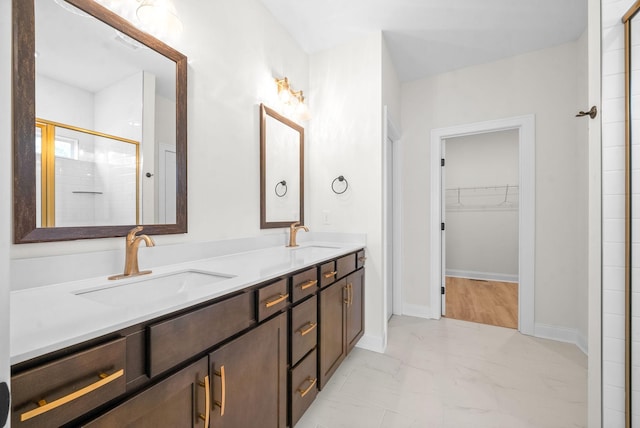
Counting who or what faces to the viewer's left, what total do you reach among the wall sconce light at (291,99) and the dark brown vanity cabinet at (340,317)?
0

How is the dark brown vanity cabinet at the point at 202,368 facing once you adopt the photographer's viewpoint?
facing the viewer and to the right of the viewer

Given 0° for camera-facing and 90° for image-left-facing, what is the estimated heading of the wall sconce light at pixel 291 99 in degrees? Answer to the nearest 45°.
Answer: approximately 315°

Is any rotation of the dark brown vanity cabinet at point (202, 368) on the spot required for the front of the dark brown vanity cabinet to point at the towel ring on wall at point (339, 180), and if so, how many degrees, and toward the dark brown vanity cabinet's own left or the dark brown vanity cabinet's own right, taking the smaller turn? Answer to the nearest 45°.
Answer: approximately 90° to the dark brown vanity cabinet's own left
